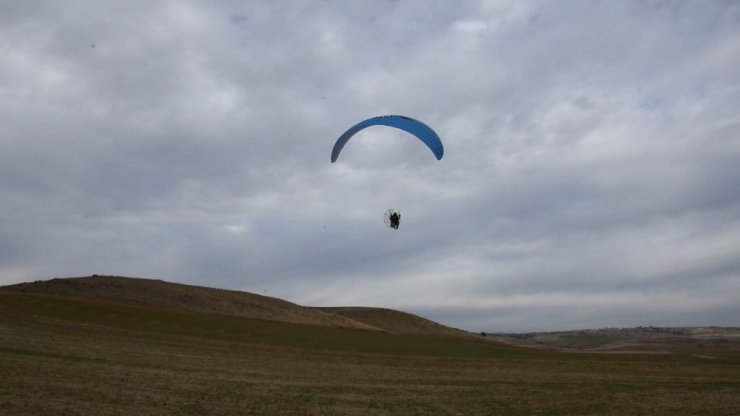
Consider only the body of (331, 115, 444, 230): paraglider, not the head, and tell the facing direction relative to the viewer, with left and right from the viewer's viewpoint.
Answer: facing the viewer and to the right of the viewer
